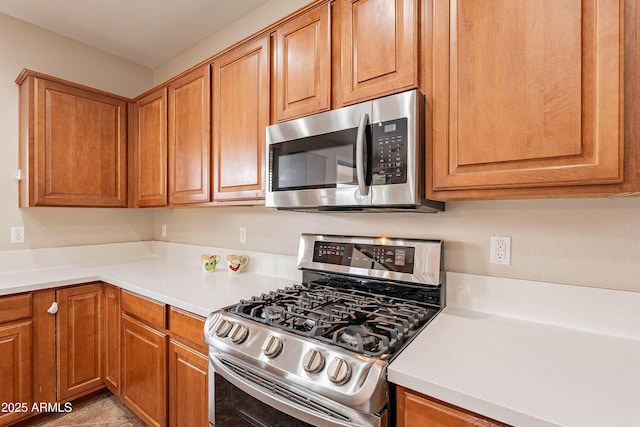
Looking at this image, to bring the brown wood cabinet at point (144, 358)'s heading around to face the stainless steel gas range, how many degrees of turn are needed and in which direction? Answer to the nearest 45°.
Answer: approximately 90° to its left

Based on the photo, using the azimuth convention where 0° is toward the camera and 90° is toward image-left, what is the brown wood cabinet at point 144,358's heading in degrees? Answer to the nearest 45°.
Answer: approximately 45°

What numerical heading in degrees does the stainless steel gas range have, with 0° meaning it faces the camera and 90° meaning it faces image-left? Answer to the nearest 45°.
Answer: approximately 45°

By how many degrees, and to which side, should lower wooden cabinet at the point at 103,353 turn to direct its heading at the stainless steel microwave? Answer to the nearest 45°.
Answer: approximately 45° to its left

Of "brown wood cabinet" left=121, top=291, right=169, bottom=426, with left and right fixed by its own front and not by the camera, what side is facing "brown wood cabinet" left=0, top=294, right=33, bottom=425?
right

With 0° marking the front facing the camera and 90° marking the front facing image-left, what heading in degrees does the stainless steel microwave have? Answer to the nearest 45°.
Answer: approximately 45°
